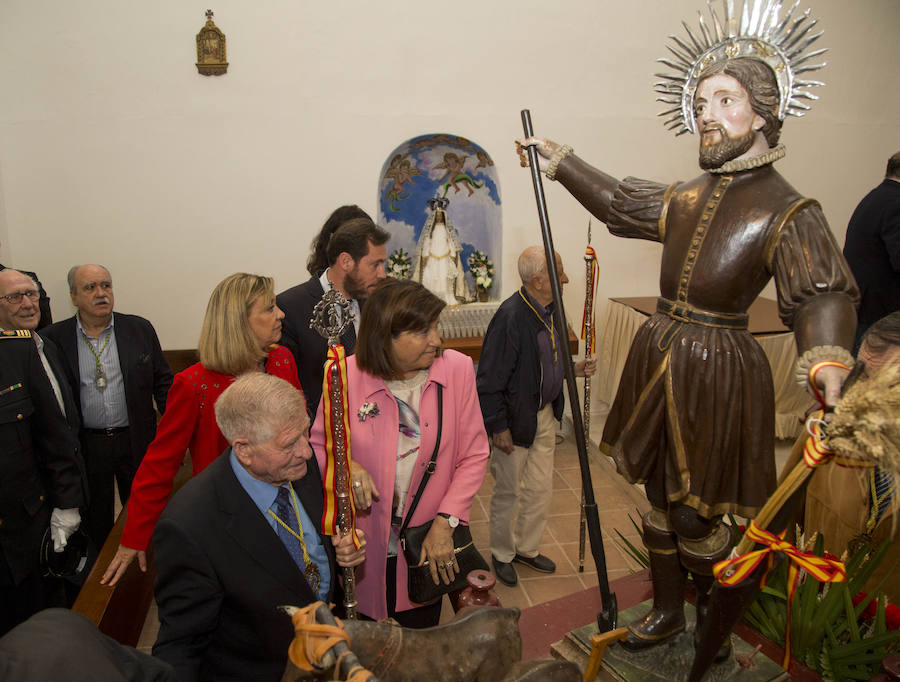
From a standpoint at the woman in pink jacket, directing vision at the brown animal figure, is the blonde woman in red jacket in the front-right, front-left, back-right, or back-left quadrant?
back-right

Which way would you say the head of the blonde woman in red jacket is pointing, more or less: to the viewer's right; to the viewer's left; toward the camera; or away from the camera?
to the viewer's right

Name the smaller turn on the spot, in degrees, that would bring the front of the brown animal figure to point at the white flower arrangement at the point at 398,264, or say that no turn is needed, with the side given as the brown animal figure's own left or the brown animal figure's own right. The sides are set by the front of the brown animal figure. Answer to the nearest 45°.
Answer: approximately 90° to the brown animal figure's own right

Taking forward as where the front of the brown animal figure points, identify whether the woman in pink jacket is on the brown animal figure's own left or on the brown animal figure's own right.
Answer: on the brown animal figure's own right

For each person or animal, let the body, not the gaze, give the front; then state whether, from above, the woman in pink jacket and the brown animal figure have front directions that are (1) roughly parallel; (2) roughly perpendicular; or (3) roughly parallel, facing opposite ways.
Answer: roughly perpendicular

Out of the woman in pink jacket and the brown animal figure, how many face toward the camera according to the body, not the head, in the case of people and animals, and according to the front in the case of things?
1

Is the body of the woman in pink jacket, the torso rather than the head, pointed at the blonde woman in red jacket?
no

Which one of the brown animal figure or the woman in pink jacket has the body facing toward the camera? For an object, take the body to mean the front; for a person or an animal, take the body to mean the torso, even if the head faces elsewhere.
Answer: the woman in pink jacket

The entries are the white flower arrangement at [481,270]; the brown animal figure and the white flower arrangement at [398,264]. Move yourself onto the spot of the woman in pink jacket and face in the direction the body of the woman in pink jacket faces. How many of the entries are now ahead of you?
1

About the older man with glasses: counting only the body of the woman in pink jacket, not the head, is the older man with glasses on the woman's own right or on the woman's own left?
on the woman's own right

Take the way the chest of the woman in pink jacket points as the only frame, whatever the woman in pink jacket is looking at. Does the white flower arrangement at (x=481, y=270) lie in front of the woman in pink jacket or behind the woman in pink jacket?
behind

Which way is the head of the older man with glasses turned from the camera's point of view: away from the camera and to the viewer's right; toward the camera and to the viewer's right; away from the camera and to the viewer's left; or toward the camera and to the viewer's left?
toward the camera and to the viewer's right

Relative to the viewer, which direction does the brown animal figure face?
to the viewer's left

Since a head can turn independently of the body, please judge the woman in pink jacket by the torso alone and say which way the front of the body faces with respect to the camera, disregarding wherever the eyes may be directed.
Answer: toward the camera
